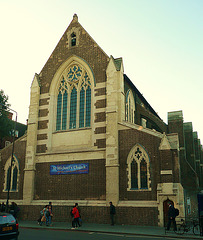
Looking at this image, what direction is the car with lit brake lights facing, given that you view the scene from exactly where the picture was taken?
facing away from the viewer and to the left of the viewer

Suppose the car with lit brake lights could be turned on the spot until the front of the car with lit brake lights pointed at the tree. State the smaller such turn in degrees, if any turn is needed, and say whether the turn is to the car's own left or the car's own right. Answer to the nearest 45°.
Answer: approximately 45° to the car's own right
